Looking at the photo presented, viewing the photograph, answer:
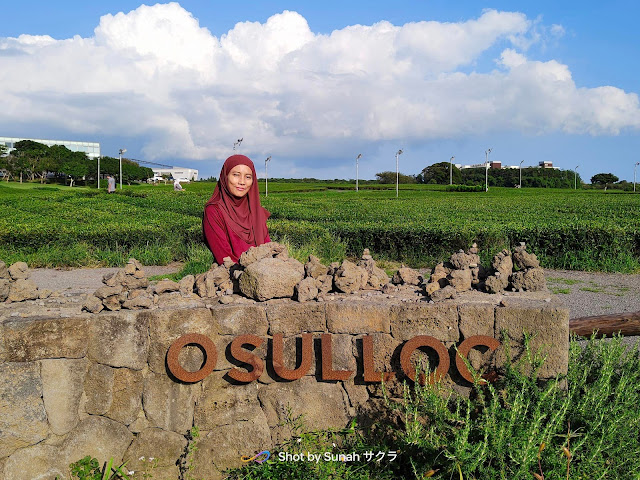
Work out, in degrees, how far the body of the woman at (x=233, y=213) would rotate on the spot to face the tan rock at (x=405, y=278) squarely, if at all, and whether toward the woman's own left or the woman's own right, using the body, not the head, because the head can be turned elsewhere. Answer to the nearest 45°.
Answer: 0° — they already face it

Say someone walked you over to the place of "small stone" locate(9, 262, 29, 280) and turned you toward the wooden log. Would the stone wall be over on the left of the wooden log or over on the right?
right

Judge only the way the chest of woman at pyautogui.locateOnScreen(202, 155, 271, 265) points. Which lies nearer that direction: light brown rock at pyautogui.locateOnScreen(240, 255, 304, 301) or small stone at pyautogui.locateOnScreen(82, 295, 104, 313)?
the light brown rock

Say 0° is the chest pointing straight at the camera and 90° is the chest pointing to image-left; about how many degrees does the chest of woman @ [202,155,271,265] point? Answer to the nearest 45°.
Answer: approximately 315°

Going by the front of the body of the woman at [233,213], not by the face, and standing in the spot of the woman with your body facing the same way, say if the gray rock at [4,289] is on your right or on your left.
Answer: on your right

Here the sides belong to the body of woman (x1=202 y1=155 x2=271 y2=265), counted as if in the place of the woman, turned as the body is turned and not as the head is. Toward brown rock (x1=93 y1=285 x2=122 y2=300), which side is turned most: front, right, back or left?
right
